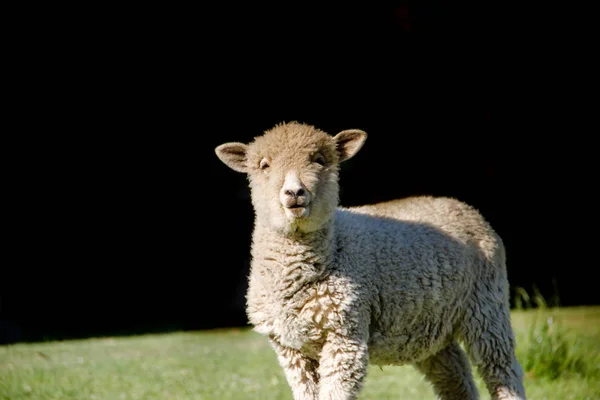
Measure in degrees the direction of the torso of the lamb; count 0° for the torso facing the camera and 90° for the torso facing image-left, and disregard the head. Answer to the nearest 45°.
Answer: approximately 45°
